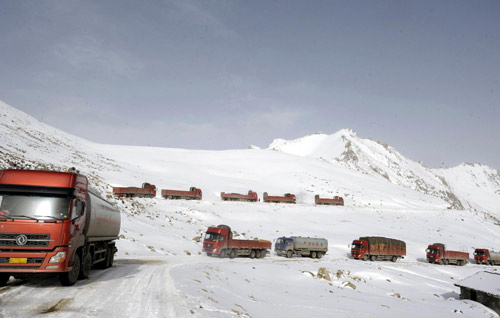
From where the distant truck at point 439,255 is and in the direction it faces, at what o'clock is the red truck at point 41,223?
The red truck is roughly at 11 o'clock from the distant truck.

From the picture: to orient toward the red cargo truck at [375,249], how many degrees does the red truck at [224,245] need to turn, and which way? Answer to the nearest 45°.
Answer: approximately 180°

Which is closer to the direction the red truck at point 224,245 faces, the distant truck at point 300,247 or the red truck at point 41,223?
the red truck

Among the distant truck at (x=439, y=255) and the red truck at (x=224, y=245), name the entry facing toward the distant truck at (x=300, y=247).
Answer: the distant truck at (x=439, y=255)

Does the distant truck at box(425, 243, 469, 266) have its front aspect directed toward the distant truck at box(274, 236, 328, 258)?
yes

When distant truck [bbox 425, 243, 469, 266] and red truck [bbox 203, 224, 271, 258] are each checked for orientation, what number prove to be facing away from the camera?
0

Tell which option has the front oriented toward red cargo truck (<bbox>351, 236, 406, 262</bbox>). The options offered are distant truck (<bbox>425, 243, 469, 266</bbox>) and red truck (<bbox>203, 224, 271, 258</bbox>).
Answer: the distant truck

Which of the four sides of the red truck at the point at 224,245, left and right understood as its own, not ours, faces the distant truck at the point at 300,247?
back

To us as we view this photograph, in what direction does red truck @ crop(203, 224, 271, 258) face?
facing the viewer and to the left of the viewer

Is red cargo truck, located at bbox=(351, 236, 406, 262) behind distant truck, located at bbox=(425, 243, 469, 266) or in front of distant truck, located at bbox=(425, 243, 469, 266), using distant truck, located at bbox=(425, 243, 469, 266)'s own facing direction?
in front
